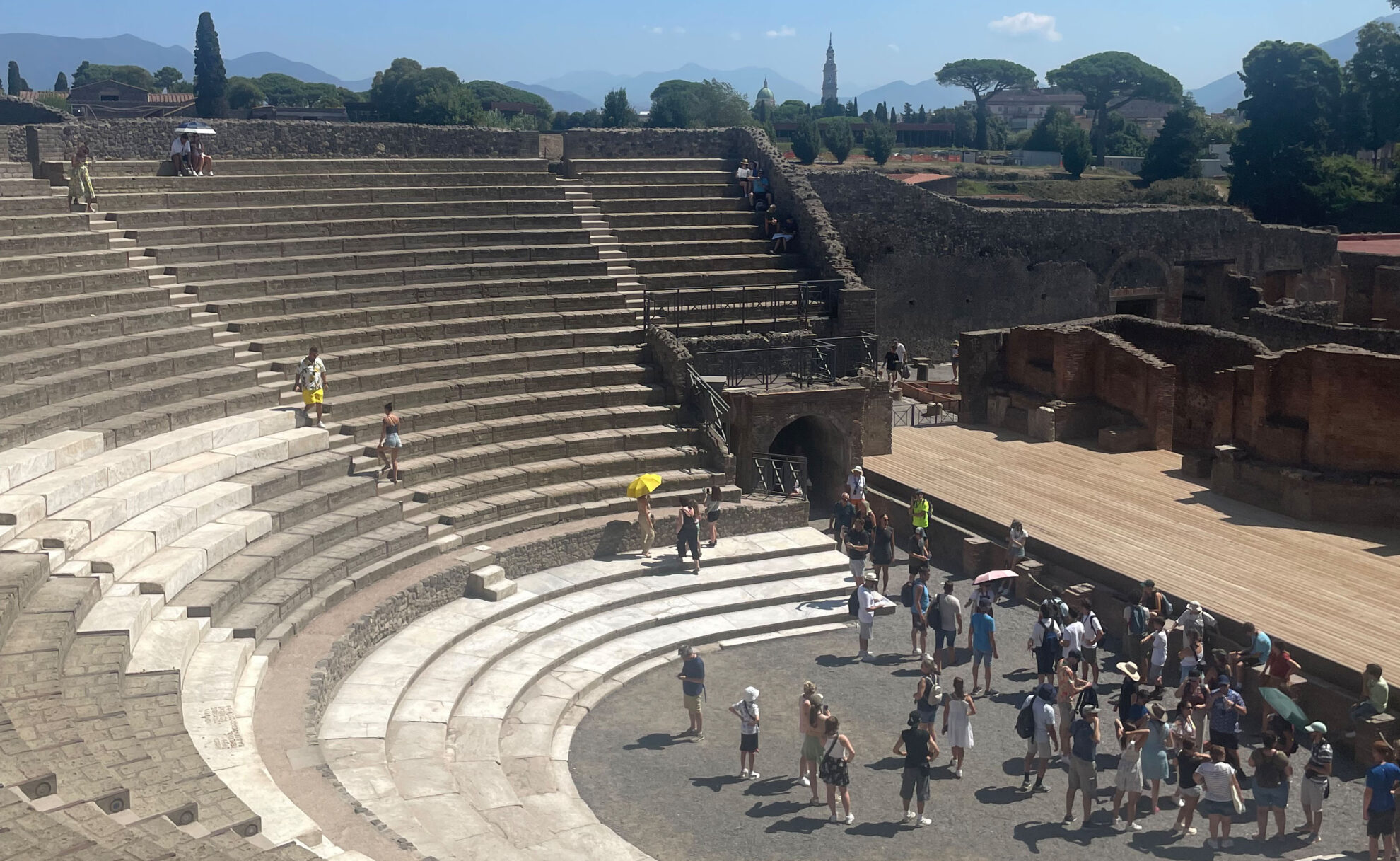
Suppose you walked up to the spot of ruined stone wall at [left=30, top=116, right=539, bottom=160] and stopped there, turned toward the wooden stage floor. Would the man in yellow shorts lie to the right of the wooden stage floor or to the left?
right

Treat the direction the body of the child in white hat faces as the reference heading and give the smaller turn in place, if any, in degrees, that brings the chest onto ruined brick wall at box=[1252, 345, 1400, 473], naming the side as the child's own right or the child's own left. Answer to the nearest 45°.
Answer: approximately 135° to the child's own left

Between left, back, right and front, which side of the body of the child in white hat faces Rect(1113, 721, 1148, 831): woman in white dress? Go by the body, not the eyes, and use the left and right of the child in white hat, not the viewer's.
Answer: left

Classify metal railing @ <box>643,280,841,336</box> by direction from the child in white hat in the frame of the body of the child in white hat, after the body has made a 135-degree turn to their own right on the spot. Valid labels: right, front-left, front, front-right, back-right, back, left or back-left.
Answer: front-right

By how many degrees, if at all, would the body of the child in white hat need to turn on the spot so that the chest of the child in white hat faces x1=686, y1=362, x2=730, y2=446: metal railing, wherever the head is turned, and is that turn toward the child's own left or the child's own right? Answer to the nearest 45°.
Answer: approximately 180°

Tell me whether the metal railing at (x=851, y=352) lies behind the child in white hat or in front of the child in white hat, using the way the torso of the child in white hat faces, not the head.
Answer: behind
